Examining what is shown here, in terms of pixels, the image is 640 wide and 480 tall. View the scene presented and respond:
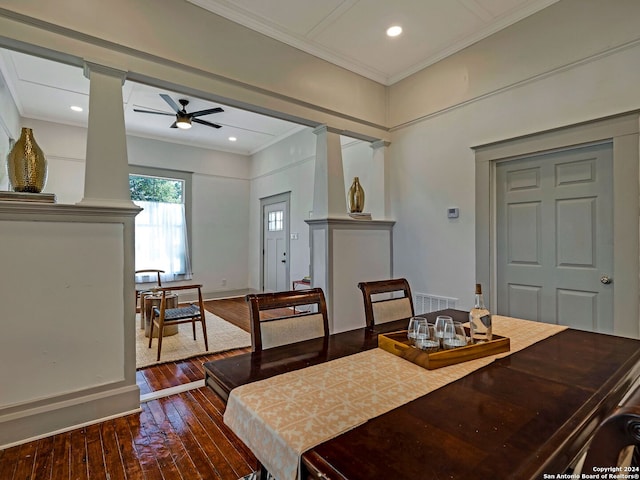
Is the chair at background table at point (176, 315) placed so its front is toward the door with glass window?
no

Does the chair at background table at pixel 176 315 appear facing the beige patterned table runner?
no

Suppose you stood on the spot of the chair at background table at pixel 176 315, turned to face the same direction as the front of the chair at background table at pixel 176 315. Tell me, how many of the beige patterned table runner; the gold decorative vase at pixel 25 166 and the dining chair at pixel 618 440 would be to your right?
0

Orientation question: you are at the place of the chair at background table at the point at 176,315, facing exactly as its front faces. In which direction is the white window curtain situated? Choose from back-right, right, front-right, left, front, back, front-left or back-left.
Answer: front-right

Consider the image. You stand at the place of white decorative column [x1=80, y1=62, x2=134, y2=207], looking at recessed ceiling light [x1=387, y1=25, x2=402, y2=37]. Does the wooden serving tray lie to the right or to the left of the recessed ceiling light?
right

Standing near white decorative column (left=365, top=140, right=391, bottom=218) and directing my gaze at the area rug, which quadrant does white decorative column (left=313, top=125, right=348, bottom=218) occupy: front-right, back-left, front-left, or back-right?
front-left

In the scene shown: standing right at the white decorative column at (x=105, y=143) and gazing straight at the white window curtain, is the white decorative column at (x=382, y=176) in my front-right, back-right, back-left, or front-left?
front-right

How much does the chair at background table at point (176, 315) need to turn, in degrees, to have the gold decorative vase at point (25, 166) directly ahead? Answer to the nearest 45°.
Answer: approximately 90° to its left

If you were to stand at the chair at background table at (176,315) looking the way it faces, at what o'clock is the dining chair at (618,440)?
The dining chair is roughly at 7 o'clock from the chair at background table.

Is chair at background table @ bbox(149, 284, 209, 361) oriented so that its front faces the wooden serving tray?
no

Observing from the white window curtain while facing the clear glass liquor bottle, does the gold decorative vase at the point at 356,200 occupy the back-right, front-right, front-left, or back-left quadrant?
front-left
